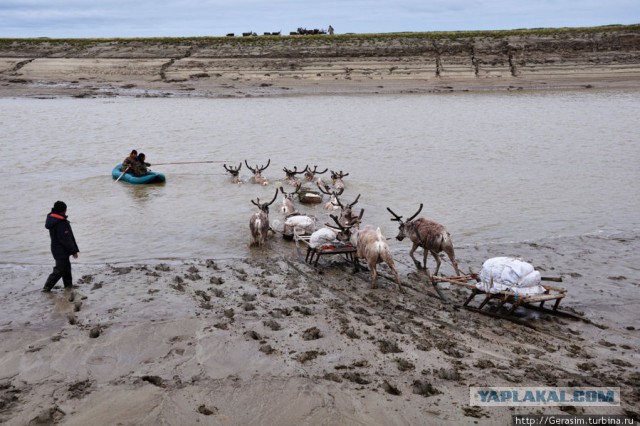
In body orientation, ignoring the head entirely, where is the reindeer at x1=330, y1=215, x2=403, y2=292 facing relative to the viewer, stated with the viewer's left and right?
facing away from the viewer and to the left of the viewer

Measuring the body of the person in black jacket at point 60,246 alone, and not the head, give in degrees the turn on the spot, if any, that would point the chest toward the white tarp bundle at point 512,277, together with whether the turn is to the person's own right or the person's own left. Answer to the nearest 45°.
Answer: approximately 90° to the person's own right

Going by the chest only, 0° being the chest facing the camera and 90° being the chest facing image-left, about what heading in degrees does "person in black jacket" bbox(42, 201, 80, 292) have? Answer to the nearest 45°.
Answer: approximately 225°

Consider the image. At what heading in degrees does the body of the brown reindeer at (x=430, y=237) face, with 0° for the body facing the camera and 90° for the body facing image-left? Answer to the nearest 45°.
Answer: approximately 135°

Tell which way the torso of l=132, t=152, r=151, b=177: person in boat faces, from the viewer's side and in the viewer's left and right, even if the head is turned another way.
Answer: facing to the right of the viewer

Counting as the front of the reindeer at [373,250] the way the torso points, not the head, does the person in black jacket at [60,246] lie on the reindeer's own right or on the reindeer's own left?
on the reindeer's own left

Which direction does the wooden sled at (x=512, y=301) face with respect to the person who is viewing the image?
facing away from the viewer and to the left of the viewer

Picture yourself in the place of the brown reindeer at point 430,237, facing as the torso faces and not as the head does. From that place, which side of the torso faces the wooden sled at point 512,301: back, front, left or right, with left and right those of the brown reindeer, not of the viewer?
back
